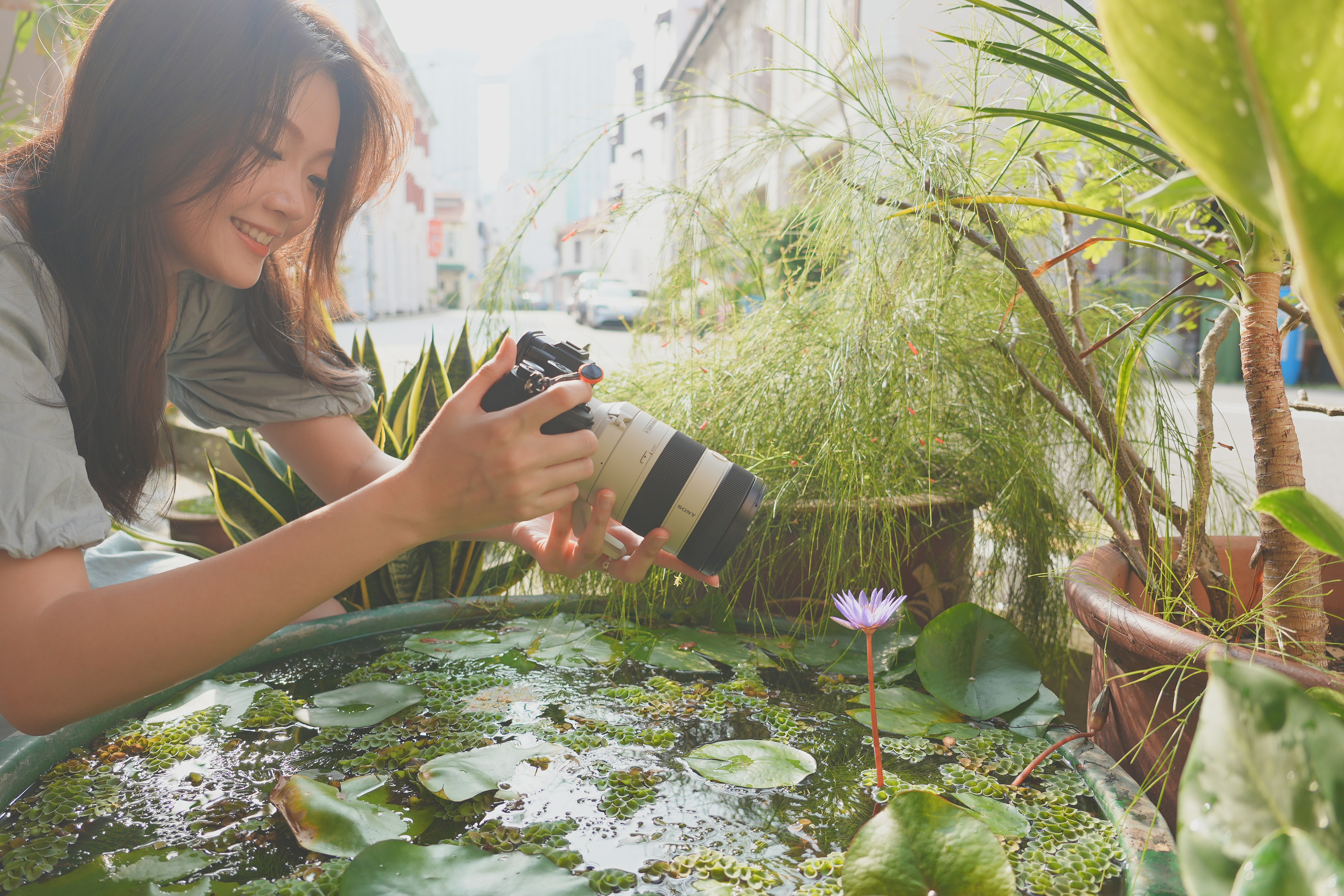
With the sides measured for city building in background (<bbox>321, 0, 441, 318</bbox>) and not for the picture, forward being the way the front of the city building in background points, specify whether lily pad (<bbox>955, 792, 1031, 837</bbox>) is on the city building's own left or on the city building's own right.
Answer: on the city building's own right

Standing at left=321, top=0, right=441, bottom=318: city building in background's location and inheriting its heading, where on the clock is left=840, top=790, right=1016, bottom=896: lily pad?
The lily pad is roughly at 3 o'clock from the city building in background.

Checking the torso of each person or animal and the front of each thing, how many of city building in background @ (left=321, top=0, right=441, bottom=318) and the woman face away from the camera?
0

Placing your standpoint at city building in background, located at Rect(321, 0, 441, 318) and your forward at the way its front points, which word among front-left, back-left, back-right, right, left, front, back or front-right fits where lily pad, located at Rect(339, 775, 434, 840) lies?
right

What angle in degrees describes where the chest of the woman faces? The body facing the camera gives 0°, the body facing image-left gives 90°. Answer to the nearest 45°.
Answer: approximately 315°

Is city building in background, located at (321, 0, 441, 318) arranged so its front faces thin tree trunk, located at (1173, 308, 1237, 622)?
no

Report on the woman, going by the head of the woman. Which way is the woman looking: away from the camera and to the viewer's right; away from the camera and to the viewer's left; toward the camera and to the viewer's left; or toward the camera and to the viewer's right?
toward the camera and to the viewer's right

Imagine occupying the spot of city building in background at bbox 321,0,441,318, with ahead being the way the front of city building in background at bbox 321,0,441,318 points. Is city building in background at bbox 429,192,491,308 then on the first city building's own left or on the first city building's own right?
on the first city building's own left

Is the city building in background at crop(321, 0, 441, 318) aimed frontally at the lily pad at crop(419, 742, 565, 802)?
no

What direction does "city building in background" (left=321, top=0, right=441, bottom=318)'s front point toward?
to the viewer's right

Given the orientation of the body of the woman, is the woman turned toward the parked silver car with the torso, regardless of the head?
no

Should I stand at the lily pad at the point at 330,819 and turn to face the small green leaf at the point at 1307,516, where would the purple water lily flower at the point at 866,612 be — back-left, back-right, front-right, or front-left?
front-left

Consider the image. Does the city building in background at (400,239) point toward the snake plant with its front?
no
